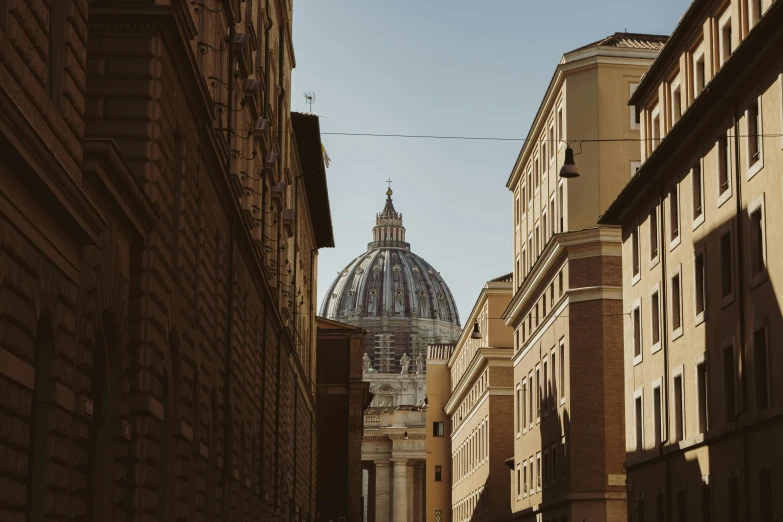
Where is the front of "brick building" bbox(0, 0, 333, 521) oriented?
to the viewer's right

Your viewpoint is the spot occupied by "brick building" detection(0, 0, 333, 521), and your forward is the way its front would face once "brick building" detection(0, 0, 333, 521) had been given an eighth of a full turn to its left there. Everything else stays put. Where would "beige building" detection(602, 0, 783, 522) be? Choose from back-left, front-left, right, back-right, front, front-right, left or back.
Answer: front
